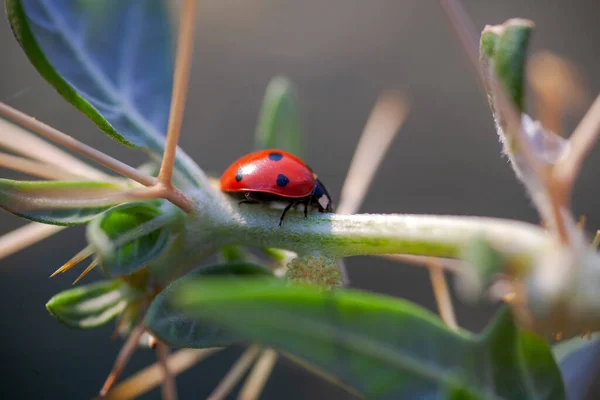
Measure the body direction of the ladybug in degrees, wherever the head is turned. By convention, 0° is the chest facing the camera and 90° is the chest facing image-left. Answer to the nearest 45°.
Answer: approximately 270°
